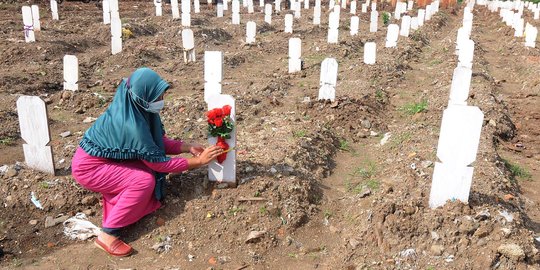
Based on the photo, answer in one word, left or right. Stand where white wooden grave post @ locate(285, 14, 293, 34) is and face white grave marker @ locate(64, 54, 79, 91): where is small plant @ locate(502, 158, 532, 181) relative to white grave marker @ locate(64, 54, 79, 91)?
left

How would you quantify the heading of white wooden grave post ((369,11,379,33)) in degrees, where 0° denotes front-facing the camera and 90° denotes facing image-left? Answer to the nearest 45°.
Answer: approximately 0°

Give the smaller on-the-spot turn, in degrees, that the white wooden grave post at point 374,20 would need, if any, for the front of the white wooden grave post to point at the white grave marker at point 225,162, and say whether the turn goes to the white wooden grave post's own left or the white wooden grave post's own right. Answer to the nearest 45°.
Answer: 0° — it already faces it

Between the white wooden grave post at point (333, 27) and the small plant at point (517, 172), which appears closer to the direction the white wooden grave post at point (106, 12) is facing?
the small plant

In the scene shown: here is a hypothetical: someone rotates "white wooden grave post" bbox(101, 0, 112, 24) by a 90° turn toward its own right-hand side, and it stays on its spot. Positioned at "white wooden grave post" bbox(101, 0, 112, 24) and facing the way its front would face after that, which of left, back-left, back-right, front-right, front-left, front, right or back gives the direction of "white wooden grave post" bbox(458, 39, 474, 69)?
back-left

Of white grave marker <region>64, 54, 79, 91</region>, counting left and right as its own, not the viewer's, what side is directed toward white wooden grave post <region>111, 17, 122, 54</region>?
back

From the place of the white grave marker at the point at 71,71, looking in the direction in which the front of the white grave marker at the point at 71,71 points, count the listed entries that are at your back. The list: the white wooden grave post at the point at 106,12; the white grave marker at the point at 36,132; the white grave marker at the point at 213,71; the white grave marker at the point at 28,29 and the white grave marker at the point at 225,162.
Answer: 2
